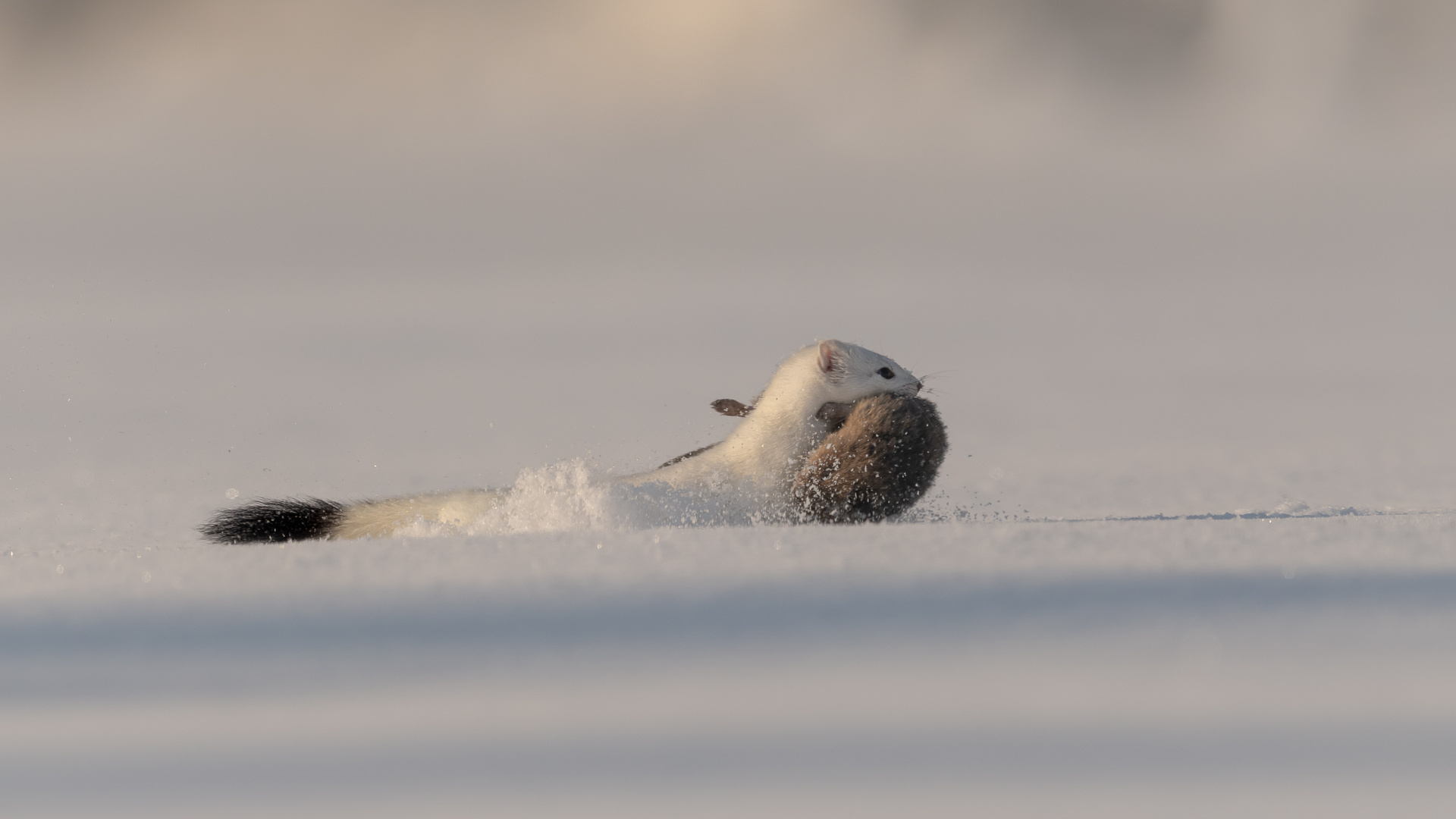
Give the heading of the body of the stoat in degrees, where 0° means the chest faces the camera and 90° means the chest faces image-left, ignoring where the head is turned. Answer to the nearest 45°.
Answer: approximately 270°
